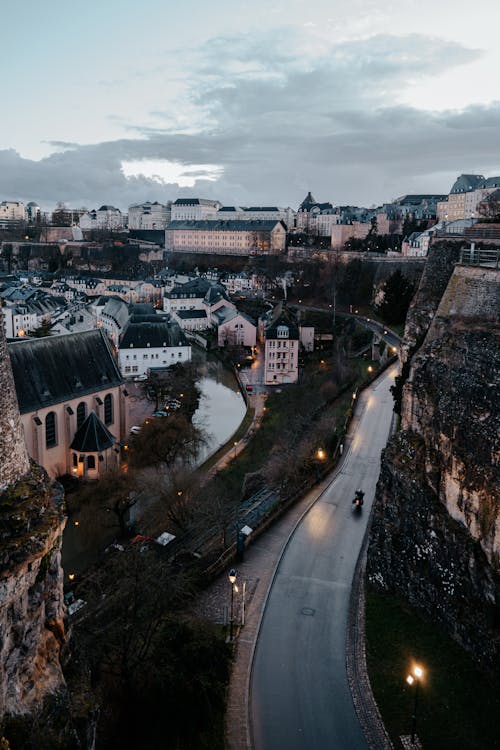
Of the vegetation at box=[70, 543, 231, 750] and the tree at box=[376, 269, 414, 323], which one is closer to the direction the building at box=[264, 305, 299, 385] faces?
the vegetation

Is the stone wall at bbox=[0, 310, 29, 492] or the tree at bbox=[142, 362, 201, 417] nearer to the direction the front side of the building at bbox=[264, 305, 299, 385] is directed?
the stone wall

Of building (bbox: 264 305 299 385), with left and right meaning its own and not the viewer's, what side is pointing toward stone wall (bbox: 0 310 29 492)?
front

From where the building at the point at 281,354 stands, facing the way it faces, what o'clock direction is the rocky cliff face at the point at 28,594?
The rocky cliff face is roughly at 12 o'clock from the building.

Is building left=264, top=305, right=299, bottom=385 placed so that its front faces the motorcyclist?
yes

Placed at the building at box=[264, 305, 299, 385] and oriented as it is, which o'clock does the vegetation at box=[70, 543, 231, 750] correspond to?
The vegetation is roughly at 12 o'clock from the building.

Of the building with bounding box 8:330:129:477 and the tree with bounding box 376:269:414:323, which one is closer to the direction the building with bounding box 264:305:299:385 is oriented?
the building

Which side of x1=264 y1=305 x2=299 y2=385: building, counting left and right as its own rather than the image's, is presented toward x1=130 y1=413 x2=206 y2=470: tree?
front

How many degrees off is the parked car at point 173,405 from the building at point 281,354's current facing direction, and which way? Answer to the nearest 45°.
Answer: approximately 45° to its right

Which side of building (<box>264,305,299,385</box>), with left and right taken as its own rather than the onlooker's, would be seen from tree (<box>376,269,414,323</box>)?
left

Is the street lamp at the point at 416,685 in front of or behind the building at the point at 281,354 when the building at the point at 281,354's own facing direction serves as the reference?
in front

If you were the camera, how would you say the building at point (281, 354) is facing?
facing the viewer

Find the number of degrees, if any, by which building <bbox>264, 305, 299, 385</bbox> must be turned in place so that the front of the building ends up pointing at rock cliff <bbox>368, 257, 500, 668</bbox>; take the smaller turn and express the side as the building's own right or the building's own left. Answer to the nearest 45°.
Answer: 0° — it already faces it
